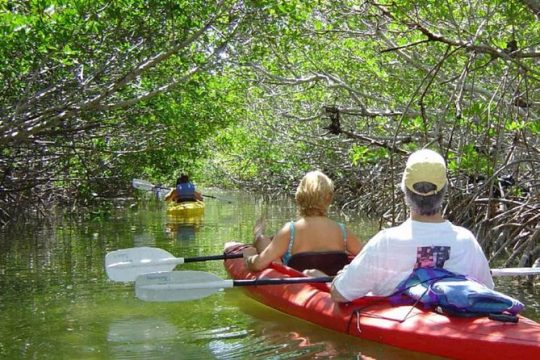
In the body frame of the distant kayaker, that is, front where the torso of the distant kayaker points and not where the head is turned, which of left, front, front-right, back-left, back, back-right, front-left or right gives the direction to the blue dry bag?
back

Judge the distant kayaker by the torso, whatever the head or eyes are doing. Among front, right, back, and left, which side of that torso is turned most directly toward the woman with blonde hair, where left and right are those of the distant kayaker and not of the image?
back

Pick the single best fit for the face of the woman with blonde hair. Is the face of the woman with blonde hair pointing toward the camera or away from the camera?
away from the camera

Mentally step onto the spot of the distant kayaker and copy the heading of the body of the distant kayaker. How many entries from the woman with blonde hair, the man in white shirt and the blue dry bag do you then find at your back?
3

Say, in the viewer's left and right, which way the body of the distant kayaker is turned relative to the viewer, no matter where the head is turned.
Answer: facing away from the viewer

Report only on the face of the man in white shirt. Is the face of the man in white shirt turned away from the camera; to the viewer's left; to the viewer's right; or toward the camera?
away from the camera

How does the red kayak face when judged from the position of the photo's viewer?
facing away from the viewer and to the left of the viewer

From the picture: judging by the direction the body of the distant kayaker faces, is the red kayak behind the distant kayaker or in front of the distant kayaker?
behind

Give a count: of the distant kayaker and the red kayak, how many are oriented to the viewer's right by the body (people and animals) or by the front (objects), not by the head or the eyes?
0

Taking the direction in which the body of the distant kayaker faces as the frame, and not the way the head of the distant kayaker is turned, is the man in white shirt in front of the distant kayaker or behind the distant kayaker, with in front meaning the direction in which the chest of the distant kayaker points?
behind

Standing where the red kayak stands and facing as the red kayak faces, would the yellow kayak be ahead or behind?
ahead
